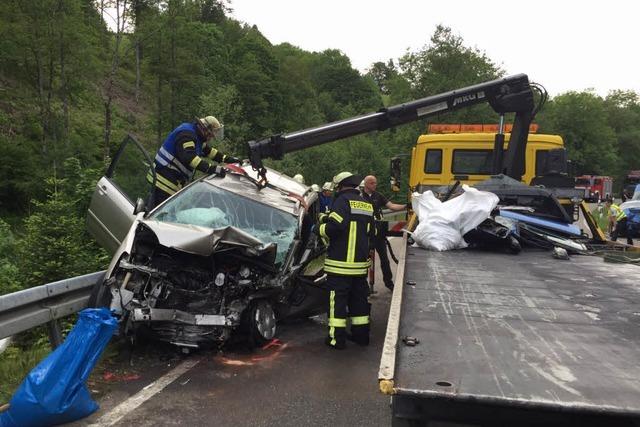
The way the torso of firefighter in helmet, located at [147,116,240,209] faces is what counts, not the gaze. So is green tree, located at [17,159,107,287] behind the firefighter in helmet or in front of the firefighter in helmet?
behind

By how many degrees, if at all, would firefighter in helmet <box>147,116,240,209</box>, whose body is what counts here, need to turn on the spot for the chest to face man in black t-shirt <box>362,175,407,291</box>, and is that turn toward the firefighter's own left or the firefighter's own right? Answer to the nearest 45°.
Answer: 0° — they already face them

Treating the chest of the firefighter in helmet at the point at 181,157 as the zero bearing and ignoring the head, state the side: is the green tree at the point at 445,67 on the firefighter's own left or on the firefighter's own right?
on the firefighter's own left

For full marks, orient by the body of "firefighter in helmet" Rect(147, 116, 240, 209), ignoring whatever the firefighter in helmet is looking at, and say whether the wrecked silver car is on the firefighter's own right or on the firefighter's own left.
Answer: on the firefighter's own right

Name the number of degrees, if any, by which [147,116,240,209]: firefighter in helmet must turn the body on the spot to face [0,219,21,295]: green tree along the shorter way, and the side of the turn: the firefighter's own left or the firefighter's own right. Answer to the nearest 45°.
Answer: approximately 180°

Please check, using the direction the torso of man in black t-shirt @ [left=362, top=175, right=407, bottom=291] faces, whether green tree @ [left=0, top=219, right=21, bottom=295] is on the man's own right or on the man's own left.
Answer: on the man's own right

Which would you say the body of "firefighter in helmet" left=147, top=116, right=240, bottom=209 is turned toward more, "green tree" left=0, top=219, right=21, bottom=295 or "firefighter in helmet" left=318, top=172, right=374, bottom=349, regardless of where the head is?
the firefighter in helmet

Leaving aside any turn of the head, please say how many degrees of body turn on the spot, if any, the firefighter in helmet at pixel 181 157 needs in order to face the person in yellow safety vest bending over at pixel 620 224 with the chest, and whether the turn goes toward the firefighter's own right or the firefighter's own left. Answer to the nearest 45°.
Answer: approximately 45° to the firefighter's own left

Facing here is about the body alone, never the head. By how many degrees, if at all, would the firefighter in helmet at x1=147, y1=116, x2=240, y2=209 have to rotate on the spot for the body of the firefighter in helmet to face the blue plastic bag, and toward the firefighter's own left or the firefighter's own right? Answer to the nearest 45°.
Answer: approximately 90° to the firefighter's own right

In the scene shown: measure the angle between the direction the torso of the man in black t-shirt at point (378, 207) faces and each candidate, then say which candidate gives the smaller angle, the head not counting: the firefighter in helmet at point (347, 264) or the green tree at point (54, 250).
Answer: the firefighter in helmet

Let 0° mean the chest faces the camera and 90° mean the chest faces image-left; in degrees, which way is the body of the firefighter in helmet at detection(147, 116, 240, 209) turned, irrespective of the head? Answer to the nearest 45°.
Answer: approximately 270°
